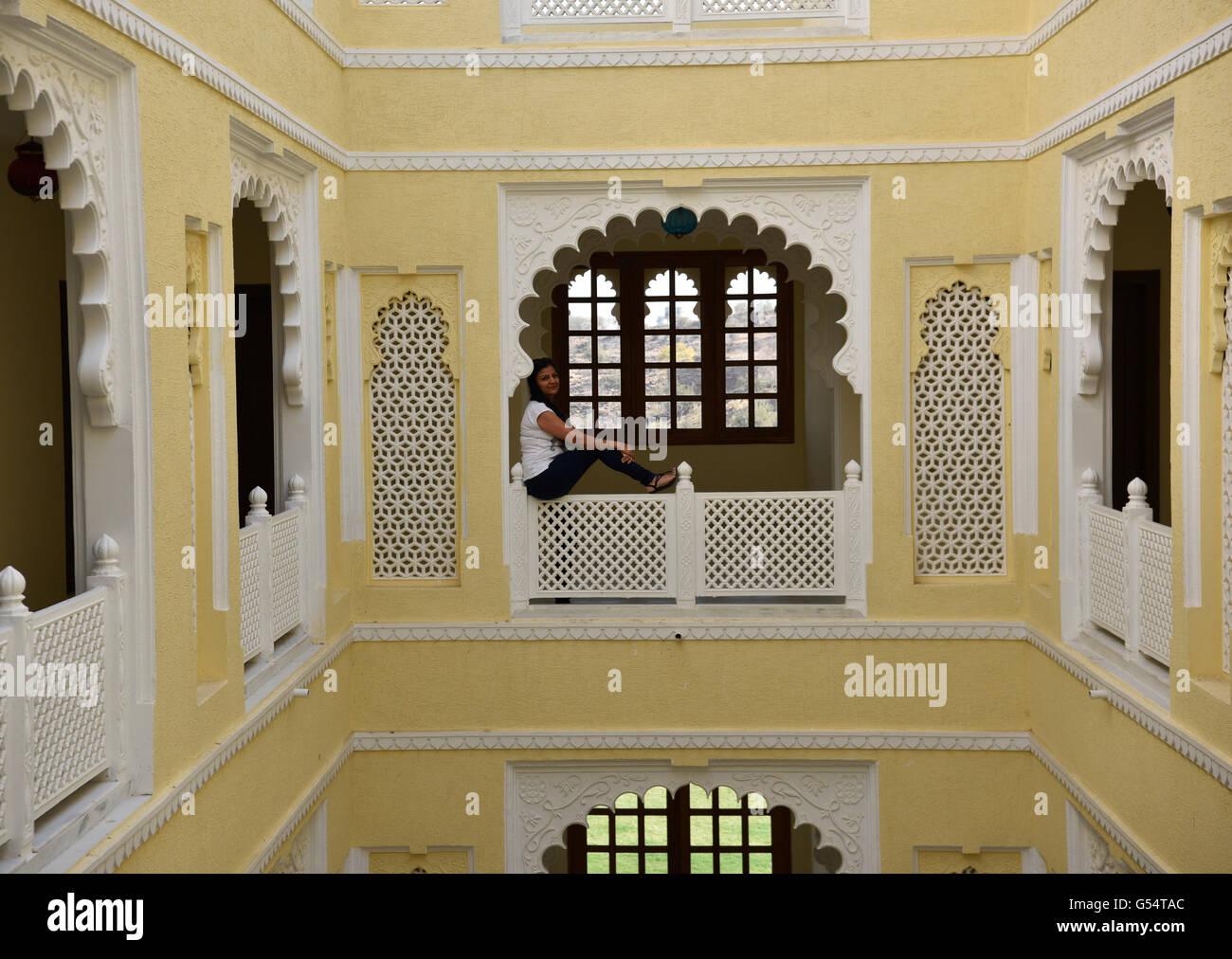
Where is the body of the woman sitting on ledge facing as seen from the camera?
to the viewer's right

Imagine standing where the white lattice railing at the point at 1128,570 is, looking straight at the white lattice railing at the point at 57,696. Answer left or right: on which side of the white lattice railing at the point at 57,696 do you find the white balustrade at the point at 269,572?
right

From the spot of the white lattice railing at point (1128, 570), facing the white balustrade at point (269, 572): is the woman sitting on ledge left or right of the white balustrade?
right
